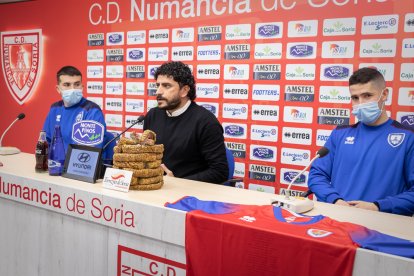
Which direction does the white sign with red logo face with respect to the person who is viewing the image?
facing the viewer and to the left of the viewer

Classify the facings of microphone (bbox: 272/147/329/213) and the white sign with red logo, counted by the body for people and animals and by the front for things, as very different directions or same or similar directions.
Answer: very different directions

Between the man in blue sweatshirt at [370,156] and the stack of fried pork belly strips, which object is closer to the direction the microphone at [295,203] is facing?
the man in blue sweatshirt

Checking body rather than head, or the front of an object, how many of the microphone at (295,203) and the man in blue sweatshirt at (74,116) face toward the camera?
1

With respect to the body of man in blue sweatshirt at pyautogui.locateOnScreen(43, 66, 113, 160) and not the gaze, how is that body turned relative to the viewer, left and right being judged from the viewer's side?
facing the viewer

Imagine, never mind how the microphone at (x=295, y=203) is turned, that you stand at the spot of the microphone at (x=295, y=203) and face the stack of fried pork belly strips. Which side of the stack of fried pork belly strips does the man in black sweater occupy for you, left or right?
right

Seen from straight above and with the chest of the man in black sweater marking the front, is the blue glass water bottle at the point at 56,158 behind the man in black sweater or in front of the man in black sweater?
in front

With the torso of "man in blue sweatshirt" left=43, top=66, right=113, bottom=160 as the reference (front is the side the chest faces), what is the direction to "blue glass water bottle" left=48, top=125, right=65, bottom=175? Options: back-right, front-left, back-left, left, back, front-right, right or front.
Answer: front

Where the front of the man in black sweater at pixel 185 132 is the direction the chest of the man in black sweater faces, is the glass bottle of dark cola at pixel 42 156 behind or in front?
in front

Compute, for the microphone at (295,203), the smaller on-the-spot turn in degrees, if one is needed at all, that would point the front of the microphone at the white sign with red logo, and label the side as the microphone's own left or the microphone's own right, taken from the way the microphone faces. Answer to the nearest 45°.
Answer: approximately 135° to the microphone's own left

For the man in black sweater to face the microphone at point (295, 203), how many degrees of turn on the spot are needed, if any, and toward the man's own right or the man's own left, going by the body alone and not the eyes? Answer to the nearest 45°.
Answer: approximately 45° to the man's own left

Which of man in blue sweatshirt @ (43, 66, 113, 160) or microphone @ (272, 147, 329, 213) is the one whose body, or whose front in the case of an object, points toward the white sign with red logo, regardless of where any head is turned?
the man in blue sweatshirt

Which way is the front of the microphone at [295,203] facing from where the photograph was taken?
facing away from the viewer and to the right of the viewer

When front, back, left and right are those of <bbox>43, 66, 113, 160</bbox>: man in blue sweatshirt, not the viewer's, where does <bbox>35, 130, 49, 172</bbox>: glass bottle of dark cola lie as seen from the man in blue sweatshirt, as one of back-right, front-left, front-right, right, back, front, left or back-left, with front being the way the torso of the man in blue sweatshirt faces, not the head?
front

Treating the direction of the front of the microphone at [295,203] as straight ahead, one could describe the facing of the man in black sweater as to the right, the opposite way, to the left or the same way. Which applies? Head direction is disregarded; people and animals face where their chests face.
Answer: the opposite way

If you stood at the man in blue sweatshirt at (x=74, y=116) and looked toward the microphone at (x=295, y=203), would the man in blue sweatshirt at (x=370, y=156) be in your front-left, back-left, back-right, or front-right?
front-left
